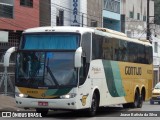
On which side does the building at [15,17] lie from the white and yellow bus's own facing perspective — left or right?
on its right

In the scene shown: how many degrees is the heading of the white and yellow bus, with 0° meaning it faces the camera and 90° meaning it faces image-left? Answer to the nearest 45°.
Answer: approximately 45°
